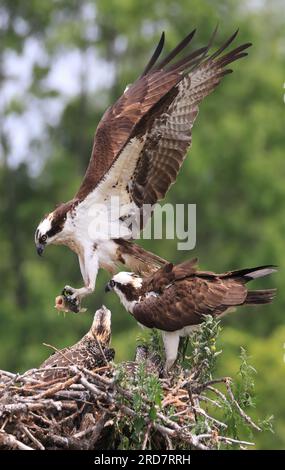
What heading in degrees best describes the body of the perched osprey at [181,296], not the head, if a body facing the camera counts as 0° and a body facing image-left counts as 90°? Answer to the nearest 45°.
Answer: approximately 90°

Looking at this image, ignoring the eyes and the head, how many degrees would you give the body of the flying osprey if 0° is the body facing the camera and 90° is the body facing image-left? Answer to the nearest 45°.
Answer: approximately 90°

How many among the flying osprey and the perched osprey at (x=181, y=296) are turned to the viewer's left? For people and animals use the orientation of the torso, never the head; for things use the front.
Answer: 2
